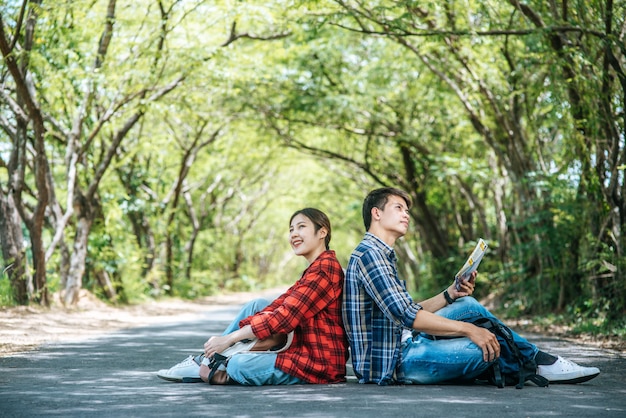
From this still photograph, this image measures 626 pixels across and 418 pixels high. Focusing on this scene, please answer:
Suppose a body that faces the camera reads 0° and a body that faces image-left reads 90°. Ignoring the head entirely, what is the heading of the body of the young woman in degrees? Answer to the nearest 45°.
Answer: approximately 90°

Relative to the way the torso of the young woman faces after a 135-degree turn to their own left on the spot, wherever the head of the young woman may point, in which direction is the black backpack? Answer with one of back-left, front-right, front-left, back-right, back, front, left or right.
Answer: front-left

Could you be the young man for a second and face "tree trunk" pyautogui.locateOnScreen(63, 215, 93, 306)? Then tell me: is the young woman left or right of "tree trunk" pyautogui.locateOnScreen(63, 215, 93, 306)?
left

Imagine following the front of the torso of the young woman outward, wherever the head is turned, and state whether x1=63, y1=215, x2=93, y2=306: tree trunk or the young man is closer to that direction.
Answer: the tree trunk

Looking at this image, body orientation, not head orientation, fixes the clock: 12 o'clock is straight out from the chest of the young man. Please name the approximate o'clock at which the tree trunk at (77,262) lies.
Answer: The tree trunk is roughly at 8 o'clock from the young man.

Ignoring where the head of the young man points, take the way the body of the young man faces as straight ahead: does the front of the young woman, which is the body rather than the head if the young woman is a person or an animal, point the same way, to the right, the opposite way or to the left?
the opposite way

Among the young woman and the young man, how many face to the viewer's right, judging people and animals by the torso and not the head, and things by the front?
1

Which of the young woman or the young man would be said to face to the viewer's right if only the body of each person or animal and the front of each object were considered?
the young man

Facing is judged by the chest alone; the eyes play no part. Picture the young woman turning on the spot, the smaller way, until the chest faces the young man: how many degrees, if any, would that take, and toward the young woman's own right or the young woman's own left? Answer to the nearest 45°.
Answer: approximately 180°

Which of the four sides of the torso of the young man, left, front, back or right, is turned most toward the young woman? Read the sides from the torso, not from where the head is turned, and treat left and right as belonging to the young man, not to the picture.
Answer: back

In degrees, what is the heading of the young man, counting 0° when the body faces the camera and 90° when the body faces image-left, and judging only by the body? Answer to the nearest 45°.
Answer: approximately 270°

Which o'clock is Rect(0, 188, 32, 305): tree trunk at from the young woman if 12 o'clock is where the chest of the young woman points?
The tree trunk is roughly at 2 o'clock from the young woman.
